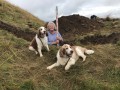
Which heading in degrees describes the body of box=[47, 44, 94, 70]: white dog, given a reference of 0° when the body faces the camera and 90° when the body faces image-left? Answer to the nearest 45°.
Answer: approximately 45°
